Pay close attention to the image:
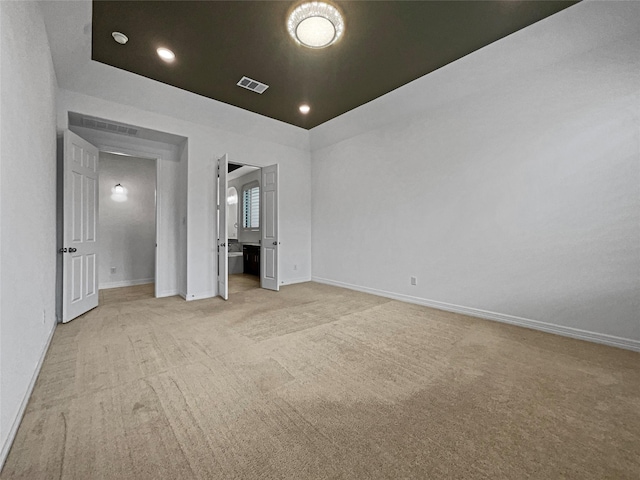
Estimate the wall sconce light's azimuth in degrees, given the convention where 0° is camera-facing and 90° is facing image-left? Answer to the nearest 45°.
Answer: approximately 0°

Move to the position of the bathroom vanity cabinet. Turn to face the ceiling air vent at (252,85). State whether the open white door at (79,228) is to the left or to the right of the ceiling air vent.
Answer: right

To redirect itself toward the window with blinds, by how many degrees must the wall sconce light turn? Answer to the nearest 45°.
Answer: approximately 90° to its left

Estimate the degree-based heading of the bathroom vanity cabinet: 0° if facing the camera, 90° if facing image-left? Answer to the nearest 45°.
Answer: approximately 0°

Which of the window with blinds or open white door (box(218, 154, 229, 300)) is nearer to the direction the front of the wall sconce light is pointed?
the open white door

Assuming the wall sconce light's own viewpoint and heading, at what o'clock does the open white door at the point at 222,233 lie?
The open white door is roughly at 11 o'clock from the wall sconce light.

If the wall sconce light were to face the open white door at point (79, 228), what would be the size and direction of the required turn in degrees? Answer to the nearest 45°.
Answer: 0° — it already faces it

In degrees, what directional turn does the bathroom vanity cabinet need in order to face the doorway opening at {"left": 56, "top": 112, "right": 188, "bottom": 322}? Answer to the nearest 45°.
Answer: approximately 45° to its right

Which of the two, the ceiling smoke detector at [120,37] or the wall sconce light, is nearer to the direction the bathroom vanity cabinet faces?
the ceiling smoke detector

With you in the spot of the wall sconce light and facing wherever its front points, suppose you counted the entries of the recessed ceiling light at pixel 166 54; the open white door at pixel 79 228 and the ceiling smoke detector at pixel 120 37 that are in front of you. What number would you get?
3

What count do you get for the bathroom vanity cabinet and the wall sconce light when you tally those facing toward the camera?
2
